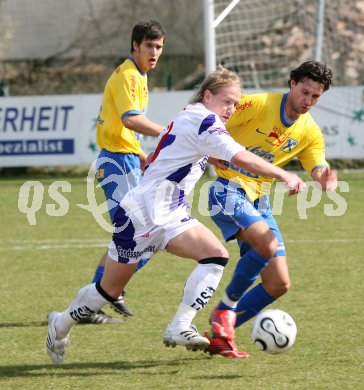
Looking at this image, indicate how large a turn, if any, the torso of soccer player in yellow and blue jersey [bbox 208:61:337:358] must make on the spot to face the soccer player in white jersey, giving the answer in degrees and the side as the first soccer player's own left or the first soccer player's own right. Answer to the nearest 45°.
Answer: approximately 90° to the first soccer player's own right

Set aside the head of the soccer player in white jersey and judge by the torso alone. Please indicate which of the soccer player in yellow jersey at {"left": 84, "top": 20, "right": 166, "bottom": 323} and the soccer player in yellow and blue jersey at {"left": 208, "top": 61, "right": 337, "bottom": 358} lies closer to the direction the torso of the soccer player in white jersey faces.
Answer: the soccer player in yellow and blue jersey

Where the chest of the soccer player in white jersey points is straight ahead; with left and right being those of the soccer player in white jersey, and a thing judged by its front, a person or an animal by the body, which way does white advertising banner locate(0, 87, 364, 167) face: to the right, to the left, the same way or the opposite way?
to the right

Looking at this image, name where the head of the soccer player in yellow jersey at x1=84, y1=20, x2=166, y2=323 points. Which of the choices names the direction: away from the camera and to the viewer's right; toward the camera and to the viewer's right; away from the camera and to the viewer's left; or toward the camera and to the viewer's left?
toward the camera and to the viewer's right

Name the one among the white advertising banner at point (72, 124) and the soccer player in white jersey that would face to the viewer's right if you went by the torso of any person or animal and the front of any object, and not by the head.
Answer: the soccer player in white jersey

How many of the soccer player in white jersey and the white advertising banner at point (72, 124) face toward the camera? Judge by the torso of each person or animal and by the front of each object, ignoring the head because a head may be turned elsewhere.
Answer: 1

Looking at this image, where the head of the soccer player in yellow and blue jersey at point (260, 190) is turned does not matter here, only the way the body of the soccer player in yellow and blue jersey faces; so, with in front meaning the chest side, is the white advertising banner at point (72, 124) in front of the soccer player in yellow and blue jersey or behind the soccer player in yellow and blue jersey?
behind

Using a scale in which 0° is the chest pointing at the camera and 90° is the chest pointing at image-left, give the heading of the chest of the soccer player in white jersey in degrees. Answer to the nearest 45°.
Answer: approximately 270°

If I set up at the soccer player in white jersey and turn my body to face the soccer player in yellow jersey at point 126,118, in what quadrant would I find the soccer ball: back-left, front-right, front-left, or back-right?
back-right

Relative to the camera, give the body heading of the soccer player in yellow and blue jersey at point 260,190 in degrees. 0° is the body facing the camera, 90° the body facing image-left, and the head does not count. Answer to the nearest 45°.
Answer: approximately 315°

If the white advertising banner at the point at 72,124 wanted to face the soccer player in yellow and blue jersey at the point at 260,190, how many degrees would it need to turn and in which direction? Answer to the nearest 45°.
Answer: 0° — it already faces them
